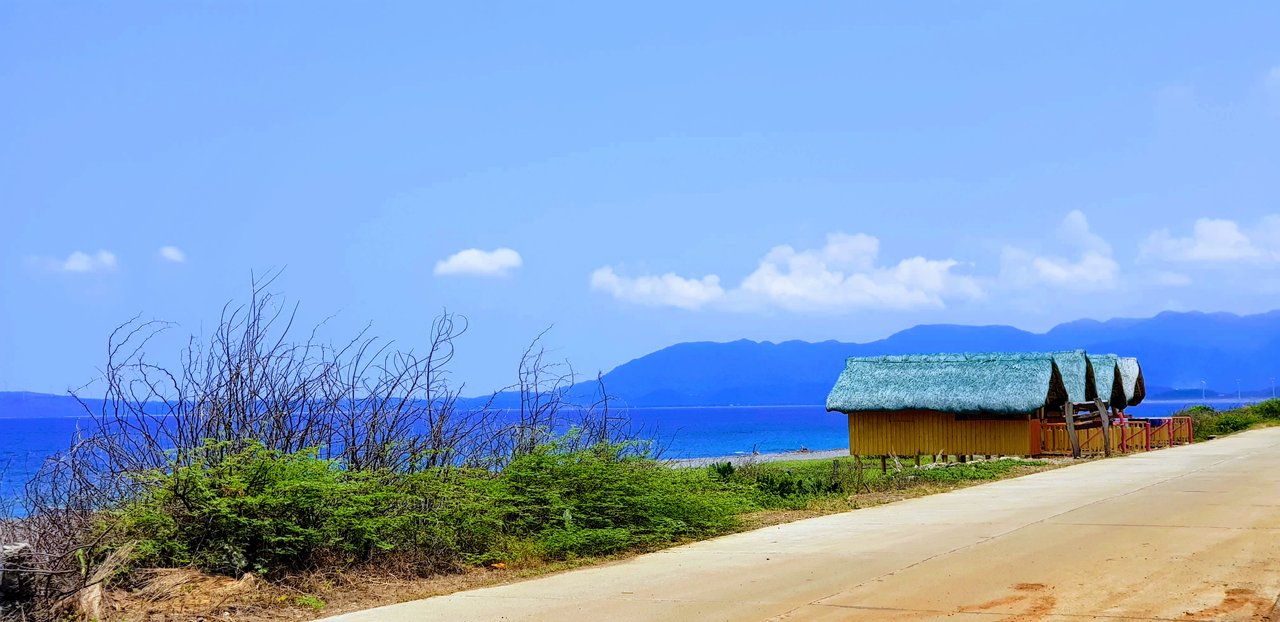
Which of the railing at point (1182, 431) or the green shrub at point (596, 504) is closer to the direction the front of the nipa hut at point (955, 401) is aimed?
the railing

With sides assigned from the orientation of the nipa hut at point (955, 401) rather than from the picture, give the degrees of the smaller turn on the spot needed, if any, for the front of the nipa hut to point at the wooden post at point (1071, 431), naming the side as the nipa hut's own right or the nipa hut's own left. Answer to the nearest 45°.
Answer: approximately 45° to the nipa hut's own right

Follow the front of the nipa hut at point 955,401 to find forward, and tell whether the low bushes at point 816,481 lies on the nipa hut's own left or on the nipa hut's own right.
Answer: on the nipa hut's own right

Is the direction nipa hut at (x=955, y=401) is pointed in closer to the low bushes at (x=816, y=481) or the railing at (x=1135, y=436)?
the railing

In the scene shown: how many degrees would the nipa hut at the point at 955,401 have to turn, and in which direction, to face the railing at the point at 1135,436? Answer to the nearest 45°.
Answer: approximately 45° to its left

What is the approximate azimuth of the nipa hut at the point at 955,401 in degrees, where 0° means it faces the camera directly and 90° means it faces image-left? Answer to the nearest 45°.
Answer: approximately 270°

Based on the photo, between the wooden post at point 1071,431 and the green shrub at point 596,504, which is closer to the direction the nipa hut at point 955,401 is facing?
the wooden post

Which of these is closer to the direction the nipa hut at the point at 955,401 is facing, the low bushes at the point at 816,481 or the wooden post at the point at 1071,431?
the wooden post

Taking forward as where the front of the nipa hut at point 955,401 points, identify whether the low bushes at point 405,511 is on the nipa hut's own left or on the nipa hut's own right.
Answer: on the nipa hut's own right

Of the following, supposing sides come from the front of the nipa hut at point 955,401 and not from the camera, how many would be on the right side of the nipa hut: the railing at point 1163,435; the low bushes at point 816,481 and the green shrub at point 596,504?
2
